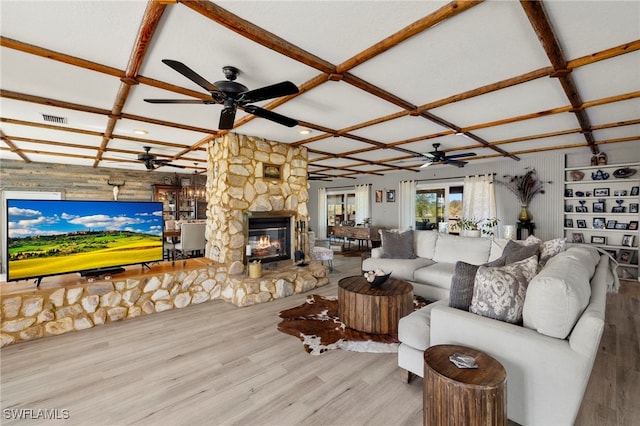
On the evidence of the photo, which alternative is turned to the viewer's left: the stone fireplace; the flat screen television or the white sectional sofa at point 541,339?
the white sectional sofa

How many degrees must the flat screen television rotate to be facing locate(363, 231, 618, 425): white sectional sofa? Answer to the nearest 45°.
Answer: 0° — it already faces it

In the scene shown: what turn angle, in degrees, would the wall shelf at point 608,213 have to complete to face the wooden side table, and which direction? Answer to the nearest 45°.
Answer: approximately 45° to its left

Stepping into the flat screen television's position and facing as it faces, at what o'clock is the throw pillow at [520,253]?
The throw pillow is roughly at 10 o'clock from the flat screen television.

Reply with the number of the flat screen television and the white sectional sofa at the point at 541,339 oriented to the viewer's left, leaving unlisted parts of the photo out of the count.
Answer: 1

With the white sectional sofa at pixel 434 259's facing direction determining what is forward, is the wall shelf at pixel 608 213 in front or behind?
behind

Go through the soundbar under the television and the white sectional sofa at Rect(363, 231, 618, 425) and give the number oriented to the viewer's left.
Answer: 1

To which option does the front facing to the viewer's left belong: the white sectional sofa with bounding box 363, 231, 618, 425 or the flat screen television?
the white sectional sofa

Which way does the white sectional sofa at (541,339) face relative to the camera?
to the viewer's left

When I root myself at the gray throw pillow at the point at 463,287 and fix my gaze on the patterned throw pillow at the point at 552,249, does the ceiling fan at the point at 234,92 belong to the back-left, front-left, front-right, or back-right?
back-left
